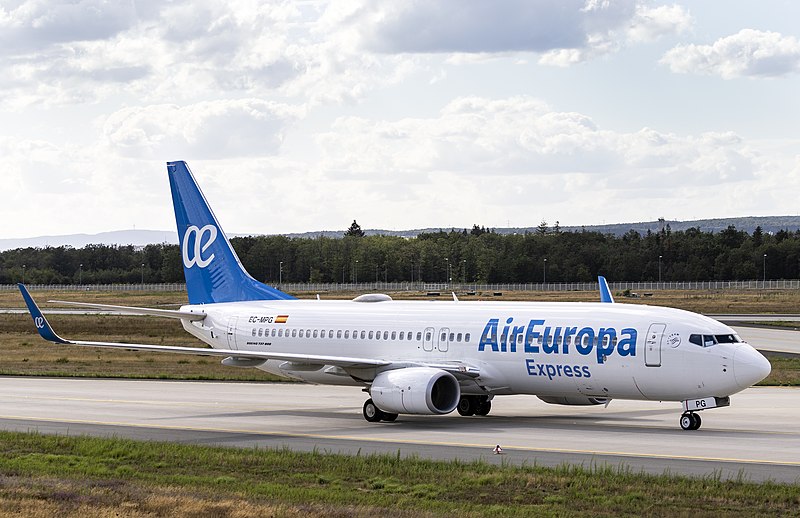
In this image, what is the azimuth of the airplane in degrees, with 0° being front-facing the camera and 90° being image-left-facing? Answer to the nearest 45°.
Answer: approximately 315°
